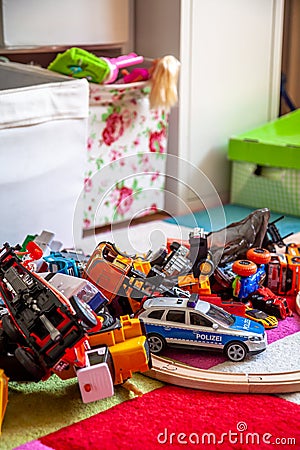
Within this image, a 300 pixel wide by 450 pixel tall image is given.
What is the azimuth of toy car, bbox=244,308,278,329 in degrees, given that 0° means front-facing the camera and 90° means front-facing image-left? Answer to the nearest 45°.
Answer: approximately 315°

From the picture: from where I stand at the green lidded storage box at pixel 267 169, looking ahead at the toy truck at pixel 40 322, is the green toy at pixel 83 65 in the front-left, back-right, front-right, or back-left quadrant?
front-right

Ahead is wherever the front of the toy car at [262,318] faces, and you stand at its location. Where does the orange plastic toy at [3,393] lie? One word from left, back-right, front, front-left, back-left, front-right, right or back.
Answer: right

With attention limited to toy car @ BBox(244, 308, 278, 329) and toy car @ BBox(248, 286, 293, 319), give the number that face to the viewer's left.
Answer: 0

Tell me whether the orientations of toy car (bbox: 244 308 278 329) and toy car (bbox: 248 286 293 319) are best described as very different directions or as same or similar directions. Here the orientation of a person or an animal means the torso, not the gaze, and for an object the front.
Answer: same or similar directions

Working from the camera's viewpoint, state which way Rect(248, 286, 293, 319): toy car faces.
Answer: facing the viewer and to the right of the viewer

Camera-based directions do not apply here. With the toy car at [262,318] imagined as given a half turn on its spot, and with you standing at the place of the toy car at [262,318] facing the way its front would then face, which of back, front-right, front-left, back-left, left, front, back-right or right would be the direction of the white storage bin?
front

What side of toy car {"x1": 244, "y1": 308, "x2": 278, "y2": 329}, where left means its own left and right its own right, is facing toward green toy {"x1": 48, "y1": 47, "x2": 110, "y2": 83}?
back
